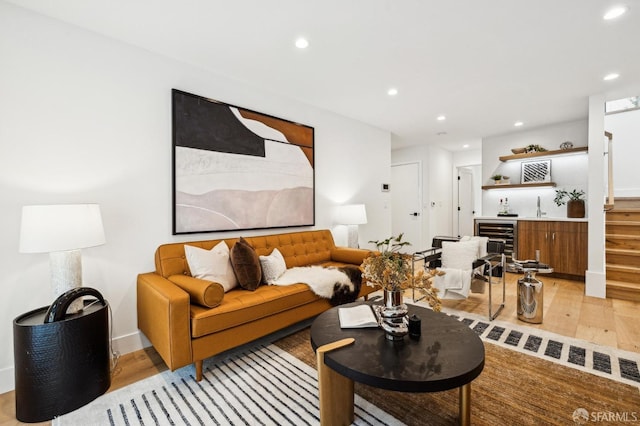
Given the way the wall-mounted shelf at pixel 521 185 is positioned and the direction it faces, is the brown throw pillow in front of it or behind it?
in front

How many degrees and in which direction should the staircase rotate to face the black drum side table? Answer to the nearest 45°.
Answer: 0° — it already faces it

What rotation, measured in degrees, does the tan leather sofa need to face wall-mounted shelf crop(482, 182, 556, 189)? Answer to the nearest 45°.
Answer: approximately 45° to its left

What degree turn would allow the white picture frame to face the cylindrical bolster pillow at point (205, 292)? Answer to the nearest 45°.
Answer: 0° — it already faces it

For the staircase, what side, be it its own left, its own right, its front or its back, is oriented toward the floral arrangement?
front

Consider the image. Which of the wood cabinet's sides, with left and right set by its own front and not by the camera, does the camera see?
front

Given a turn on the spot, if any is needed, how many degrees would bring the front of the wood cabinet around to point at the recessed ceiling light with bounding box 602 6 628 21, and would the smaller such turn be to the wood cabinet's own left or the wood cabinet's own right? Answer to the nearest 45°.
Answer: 0° — it already faces it

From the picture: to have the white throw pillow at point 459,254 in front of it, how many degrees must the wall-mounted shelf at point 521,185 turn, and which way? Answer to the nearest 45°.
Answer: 0° — it already faces it
